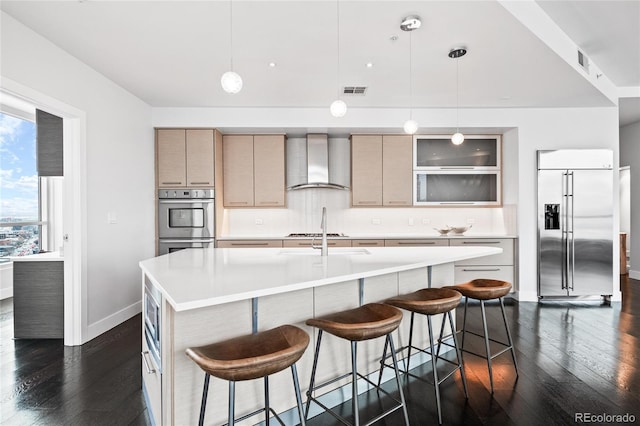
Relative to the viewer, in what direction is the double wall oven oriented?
toward the camera

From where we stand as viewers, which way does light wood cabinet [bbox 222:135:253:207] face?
facing the viewer

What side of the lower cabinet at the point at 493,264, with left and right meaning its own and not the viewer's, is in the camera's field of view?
front

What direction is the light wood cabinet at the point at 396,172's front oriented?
toward the camera

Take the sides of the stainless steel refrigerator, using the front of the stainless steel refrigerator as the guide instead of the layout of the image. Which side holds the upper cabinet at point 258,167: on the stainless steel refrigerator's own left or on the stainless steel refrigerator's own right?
on the stainless steel refrigerator's own right

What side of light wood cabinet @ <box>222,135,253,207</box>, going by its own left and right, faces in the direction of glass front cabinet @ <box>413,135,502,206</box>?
left

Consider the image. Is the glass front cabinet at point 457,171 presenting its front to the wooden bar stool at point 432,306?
yes

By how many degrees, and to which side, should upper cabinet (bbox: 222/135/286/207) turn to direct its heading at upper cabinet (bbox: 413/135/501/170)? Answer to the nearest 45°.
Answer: approximately 90° to its left

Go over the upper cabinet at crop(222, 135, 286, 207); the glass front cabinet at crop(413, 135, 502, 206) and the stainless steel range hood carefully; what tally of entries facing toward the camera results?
3

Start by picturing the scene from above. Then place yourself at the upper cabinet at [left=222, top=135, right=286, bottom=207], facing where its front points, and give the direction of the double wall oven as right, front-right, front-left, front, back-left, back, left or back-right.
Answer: right

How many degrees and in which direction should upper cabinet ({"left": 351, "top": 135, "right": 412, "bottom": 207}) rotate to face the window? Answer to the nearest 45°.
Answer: approximately 90° to its right

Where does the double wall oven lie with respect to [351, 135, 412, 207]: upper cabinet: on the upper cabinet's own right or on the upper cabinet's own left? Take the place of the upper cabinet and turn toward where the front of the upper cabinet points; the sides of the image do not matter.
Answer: on the upper cabinet's own right

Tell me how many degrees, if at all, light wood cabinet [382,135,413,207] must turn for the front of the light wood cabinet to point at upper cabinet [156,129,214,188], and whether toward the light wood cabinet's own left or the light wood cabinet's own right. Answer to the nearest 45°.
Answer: approximately 90° to the light wood cabinet's own right
